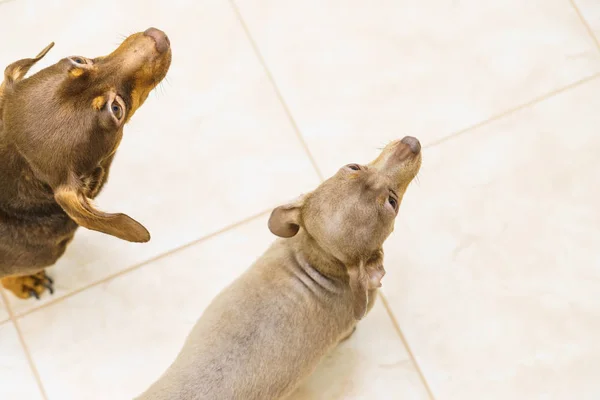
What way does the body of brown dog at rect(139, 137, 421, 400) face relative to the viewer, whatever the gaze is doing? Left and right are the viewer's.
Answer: facing away from the viewer and to the right of the viewer
